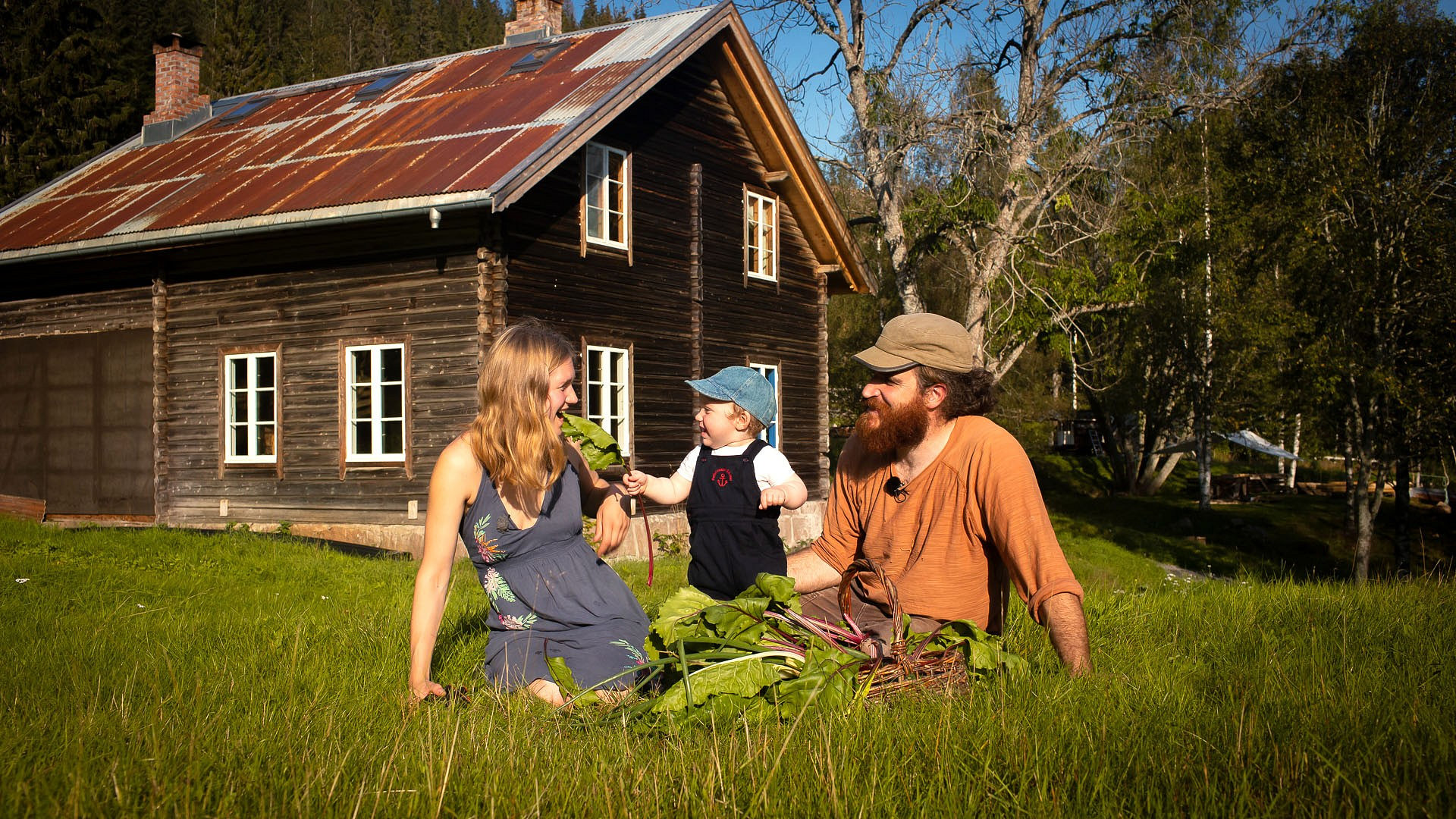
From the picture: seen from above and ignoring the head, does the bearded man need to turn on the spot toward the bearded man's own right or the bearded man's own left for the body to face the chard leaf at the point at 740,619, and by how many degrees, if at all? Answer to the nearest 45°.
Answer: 0° — they already face it

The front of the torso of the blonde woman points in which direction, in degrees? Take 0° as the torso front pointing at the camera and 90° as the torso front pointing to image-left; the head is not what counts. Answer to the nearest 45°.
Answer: approximately 315°

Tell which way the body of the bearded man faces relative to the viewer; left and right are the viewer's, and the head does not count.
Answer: facing the viewer and to the left of the viewer

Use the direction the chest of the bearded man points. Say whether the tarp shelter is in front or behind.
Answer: behind

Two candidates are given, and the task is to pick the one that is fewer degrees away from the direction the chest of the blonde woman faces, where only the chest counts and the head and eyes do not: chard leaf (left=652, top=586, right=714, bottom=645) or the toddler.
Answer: the chard leaf

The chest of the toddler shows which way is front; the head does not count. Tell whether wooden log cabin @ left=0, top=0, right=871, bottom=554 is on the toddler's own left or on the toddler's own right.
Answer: on the toddler's own right

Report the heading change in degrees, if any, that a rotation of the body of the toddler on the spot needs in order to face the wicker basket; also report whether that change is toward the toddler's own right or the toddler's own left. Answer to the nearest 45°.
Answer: approximately 45° to the toddler's own left

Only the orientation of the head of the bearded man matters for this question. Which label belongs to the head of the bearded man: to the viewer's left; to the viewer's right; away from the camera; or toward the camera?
to the viewer's left

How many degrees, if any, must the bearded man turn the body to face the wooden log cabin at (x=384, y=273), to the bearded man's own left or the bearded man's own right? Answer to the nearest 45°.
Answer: approximately 90° to the bearded man's own right

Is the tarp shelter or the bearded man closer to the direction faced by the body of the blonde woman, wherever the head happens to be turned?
the bearded man

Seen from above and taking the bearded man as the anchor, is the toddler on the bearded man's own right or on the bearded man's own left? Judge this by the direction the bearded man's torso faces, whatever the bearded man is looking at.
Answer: on the bearded man's own right

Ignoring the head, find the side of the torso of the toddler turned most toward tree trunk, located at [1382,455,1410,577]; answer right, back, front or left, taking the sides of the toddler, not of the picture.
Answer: back

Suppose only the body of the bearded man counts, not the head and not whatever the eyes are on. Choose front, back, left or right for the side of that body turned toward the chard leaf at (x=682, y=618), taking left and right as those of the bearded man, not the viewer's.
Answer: front

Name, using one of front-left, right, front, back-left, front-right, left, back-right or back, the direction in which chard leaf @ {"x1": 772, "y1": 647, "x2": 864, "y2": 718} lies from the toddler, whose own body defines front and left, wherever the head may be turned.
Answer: front-left

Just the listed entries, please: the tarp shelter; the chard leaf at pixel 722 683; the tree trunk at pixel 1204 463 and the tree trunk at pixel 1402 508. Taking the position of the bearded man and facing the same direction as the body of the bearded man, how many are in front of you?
1
